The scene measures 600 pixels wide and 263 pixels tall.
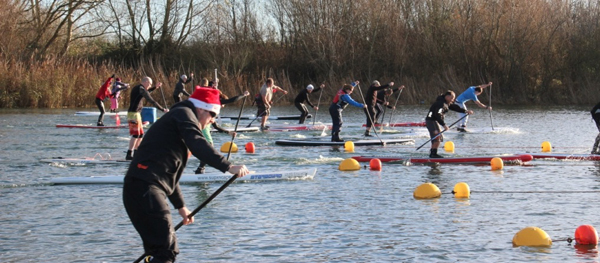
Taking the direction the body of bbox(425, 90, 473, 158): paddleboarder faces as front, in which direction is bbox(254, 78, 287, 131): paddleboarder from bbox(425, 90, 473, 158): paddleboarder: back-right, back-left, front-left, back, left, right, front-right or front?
back-left

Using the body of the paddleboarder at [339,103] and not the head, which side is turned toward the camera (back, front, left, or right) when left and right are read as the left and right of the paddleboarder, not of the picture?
right

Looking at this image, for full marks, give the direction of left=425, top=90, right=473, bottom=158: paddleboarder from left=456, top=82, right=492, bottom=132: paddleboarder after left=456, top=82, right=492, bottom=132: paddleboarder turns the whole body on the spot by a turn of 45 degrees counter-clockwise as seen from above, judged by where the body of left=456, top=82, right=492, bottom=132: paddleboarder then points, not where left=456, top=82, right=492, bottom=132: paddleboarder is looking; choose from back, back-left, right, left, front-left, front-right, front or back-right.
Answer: back-right

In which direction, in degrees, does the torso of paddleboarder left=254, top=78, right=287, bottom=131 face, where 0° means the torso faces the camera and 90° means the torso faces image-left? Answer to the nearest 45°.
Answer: approximately 270°

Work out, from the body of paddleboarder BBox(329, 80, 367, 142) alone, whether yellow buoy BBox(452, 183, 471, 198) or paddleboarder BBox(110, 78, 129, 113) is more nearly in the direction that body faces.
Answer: the yellow buoy

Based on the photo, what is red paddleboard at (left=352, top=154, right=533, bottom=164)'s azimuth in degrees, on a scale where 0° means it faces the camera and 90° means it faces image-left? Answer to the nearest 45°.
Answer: approximately 270°

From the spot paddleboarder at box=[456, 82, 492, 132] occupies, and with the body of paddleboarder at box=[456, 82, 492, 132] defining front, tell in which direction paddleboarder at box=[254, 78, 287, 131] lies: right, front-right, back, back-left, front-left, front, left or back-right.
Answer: back

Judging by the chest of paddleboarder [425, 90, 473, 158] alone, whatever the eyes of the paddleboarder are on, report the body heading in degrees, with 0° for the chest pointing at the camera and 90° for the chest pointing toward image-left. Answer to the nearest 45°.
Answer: approximately 270°

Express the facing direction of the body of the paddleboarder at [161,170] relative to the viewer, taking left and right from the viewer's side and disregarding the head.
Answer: facing to the right of the viewer

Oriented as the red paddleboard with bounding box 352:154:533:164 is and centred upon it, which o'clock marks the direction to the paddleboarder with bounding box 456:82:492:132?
The paddleboarder is roughly at 9 o'clock from the red paddleboard.
